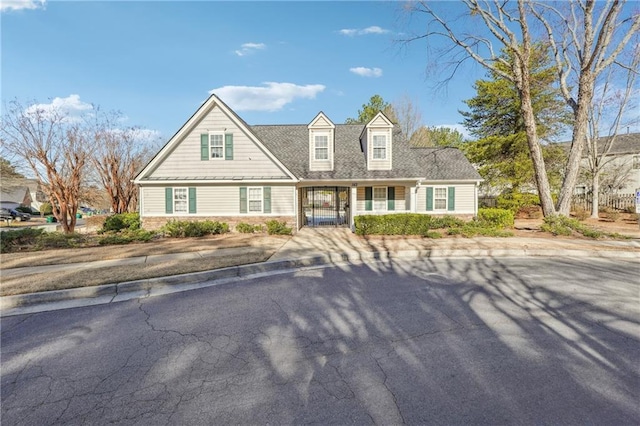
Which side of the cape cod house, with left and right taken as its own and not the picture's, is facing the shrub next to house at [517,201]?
left

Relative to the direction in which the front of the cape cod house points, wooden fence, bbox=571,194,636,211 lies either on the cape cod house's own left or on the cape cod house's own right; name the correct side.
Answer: on the cape cod house's own left

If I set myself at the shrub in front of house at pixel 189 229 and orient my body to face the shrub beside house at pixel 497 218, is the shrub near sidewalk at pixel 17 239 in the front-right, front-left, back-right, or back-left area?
back-right

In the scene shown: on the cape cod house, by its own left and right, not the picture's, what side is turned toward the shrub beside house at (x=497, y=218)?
left

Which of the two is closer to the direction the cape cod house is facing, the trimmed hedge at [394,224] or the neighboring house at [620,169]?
the trimmed hedge

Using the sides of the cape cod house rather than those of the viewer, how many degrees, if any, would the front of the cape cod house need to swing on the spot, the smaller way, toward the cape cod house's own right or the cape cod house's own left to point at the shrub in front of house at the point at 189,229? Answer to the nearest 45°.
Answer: approximately 45° to the cape cod house's own right

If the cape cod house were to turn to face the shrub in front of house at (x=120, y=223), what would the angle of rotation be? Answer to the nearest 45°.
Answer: approximately 90° to its right

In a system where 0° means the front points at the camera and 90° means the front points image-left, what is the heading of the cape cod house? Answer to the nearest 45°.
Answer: approximately 0°

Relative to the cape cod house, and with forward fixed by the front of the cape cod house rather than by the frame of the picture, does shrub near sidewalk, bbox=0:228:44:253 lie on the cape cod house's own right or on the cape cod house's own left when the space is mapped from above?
on the cape cod house's own right
